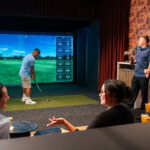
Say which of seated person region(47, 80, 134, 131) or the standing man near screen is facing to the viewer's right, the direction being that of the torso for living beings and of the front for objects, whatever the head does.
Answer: the standing man near screen

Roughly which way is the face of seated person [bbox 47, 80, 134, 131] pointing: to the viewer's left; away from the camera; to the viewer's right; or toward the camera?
to the viewer's left

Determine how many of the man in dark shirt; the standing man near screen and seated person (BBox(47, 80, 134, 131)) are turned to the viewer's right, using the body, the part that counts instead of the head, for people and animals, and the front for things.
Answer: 1

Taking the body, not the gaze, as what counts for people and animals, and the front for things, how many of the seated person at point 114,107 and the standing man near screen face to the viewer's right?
1

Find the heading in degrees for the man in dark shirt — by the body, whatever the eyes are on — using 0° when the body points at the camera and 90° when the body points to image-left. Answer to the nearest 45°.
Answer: approximately 45°

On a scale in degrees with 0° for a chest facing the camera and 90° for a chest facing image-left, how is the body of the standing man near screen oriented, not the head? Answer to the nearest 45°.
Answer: approximately 270°

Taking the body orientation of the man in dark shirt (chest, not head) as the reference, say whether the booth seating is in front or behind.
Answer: in front

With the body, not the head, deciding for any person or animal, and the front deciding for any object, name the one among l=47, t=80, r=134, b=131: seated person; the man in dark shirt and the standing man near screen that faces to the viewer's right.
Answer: the standing man near screen

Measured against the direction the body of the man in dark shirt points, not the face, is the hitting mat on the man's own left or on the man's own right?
on the man's own right

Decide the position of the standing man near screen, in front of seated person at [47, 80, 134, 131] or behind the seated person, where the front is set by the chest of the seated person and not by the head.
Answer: in front

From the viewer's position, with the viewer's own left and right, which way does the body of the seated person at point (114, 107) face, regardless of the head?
facing away from the viewer and to the left of the viewer

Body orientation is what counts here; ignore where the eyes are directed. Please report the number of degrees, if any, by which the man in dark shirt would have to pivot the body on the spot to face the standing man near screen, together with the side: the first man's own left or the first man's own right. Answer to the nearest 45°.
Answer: approximately 45° to the first man's own right

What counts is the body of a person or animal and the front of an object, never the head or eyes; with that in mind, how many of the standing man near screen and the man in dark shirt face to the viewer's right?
1
